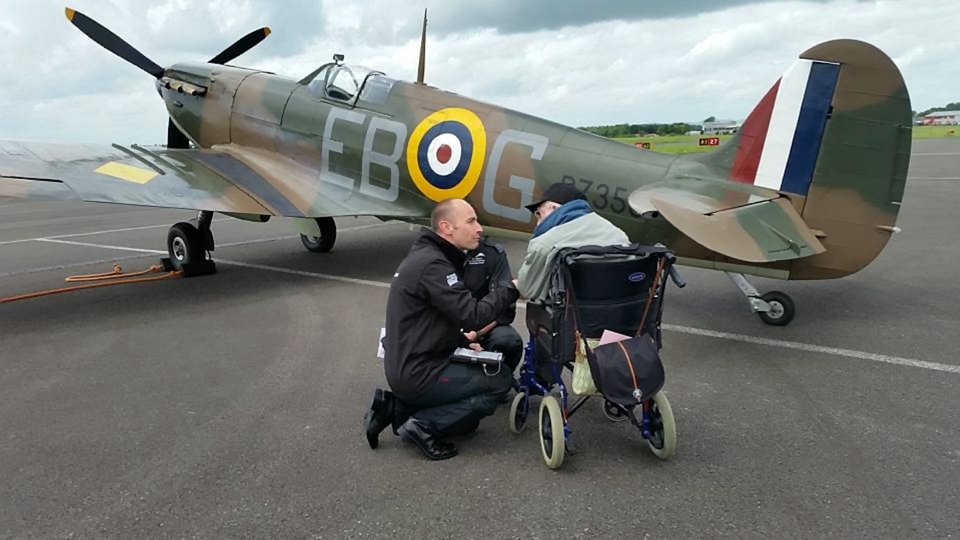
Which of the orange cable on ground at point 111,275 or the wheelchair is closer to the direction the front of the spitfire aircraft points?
the orange cable on ground

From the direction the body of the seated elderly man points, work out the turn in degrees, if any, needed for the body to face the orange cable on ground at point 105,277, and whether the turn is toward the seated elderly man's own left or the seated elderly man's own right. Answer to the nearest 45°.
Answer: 0° — they already face it

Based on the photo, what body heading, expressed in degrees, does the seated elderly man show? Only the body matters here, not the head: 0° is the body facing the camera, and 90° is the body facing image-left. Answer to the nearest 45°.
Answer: approximately 135°

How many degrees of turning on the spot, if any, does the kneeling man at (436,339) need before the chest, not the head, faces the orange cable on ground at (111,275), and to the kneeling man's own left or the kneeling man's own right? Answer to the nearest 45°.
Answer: approximately 135° to the kneeling man's own left

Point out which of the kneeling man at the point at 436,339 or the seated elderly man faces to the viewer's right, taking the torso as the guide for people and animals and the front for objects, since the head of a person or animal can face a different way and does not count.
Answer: the kneeling man

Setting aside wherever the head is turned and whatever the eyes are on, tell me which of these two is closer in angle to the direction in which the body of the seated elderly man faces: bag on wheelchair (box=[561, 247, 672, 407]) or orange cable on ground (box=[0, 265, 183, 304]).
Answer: the orange cable on ground

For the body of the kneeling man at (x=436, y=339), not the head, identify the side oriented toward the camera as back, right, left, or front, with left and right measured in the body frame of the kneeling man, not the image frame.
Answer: right

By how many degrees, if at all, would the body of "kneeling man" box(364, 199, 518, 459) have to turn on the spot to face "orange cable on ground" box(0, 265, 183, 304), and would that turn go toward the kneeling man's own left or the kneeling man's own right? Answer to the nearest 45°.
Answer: approximately 135° to the kneeling man's own left

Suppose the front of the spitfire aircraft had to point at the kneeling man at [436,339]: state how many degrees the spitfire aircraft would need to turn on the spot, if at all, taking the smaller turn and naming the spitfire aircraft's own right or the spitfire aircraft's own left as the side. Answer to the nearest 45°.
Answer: approximately 135° to the spitfire aircraft's own left

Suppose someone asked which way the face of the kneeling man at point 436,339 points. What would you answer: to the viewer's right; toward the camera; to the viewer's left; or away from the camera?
to the viewer's right

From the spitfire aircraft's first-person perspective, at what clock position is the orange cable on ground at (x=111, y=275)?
The orange cable on ground is roughly at 11 o'clock from the spitfire aircraft.

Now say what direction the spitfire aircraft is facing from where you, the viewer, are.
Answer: facing away from the viewer and to the left of the viewer
